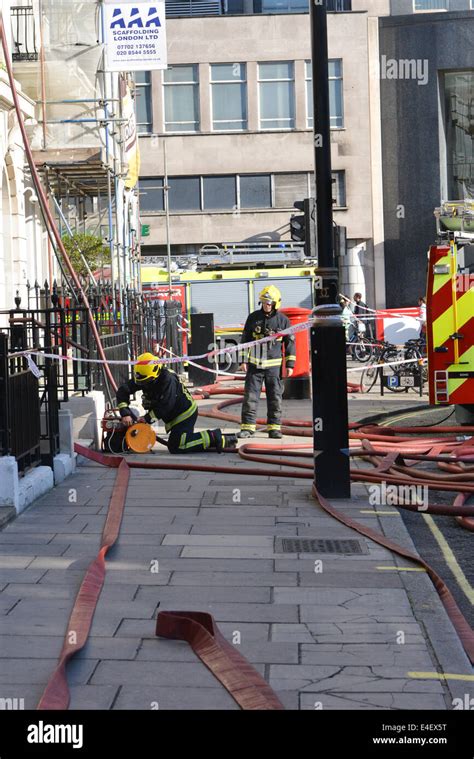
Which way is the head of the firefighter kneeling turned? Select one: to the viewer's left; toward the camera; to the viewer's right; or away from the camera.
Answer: to the viewer's left

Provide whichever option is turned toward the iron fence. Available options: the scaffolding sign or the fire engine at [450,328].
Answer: the scaffolding sign

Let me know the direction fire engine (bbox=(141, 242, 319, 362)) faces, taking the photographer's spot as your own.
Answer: facing to the left of the viewer

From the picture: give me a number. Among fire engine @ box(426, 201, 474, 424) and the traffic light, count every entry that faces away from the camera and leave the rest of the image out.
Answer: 1

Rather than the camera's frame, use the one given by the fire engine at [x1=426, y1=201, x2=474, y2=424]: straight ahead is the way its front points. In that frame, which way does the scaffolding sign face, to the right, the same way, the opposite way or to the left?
the opposite way

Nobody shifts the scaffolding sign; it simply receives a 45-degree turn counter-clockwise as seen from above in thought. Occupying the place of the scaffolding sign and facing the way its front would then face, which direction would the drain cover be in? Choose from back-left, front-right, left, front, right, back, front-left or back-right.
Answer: front-right

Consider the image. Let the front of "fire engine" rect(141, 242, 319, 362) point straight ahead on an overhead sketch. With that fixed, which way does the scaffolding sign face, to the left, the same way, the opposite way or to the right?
to the left

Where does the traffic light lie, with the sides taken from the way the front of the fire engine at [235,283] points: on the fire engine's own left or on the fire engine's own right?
on the fire engine's own left

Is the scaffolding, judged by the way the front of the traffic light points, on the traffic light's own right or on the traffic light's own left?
on the traffic light's own right

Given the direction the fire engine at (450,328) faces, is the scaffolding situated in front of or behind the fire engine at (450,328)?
in front

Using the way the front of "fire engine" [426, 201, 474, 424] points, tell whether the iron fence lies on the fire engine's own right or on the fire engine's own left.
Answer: on the fire engine's own left
